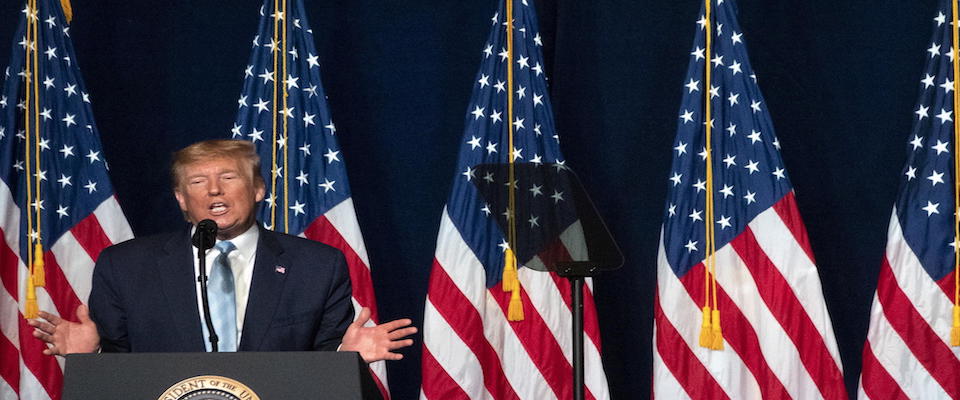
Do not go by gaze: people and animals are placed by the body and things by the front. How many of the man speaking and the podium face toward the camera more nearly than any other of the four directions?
2

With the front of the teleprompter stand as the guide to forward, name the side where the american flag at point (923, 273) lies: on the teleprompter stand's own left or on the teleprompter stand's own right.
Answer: on the teleprompter stand's own right

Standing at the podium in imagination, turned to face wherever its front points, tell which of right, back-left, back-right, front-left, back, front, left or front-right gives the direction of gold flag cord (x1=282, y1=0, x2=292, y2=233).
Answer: back

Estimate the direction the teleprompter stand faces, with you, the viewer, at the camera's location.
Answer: facing away from the viewer and to the left of the viewer

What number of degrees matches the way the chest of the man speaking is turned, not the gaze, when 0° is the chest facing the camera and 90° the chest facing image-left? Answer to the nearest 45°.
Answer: approximately 0°

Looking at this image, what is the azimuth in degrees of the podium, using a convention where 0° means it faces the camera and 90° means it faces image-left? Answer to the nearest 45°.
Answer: approximately 0°

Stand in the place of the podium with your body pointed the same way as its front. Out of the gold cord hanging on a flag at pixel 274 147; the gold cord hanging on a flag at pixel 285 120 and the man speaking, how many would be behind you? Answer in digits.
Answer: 3

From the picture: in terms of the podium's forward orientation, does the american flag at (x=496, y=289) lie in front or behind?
behind

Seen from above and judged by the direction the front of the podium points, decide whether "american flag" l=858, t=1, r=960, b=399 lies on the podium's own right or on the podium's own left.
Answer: on the podium's own left
